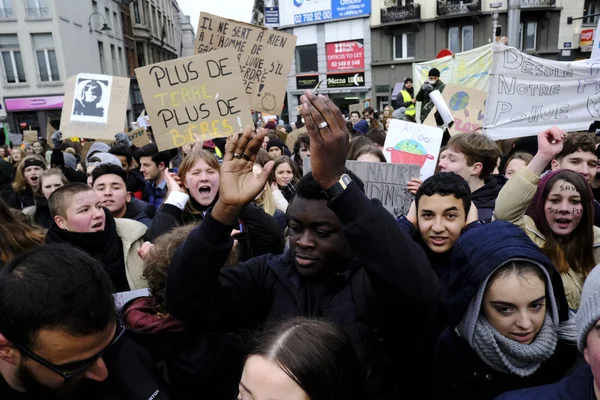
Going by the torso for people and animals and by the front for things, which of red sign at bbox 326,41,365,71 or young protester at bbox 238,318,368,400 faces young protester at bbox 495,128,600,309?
the red sign

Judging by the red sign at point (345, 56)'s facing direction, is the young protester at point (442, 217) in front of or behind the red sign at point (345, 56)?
in front

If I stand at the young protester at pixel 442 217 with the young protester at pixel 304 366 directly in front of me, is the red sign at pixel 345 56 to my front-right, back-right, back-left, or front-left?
back-right

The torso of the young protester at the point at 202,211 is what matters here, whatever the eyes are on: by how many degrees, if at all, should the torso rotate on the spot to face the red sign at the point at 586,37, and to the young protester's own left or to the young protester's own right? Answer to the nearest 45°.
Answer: approximately 135° to the young protester's own left

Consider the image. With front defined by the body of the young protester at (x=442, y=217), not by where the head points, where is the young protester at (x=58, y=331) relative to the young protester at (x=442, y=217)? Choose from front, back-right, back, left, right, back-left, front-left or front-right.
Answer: front-right
